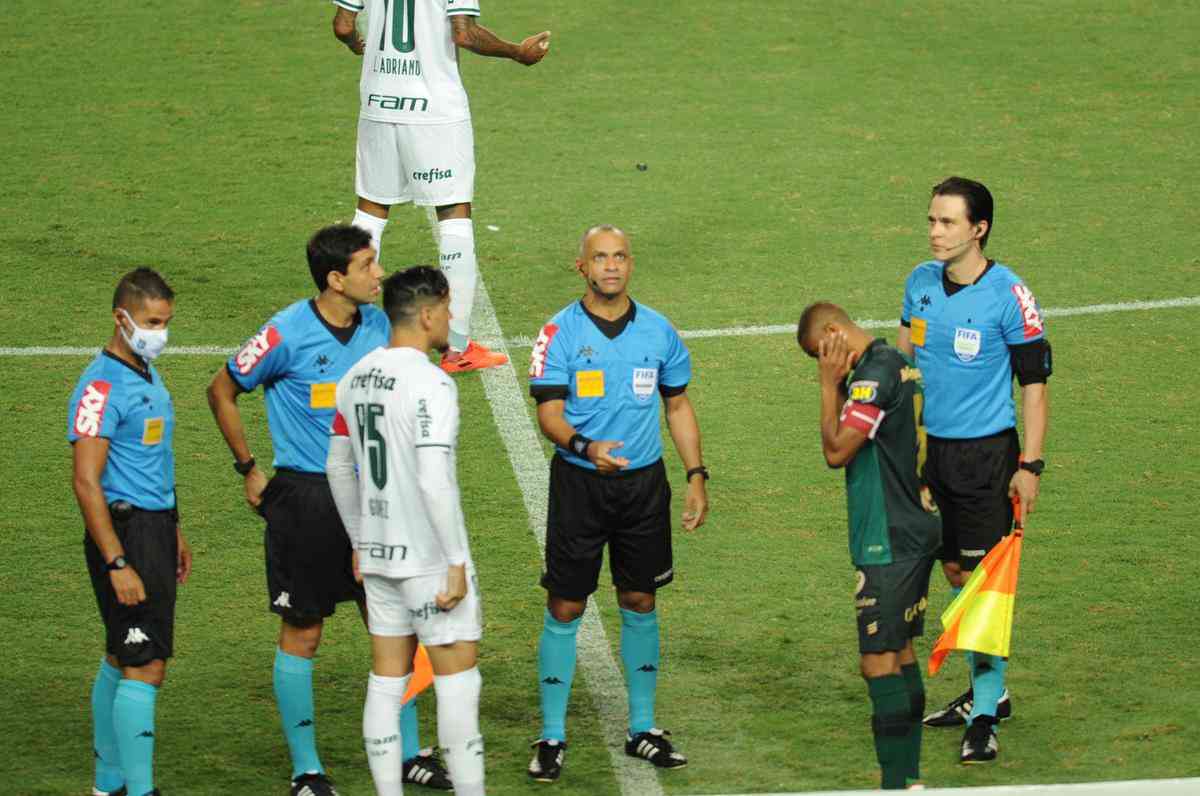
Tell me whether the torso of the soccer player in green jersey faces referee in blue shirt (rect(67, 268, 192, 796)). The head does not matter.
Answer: yes

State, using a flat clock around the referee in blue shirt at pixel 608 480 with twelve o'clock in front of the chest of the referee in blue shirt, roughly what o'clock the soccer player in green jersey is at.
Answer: The soccer player in green jersey is roughly at 10 o'clock from the referee in blue shirt.

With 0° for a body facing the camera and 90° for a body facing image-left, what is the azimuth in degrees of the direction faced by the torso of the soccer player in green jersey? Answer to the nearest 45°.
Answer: approximately 90°

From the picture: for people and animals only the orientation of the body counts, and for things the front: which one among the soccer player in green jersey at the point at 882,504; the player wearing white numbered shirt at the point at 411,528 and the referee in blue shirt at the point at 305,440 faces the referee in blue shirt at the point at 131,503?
the soccer player in green jersey

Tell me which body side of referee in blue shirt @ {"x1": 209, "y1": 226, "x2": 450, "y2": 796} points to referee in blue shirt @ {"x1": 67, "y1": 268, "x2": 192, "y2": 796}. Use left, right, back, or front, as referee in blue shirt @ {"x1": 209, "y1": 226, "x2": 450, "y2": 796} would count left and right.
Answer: right

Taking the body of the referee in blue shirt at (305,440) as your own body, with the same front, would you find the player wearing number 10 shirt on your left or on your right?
on your left

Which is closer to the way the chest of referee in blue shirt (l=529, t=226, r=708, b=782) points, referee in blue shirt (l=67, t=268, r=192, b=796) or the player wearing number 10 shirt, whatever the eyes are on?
the referee in blue shirt

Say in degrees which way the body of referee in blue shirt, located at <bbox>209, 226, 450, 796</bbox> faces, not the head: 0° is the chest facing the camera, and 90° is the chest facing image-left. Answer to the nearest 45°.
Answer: approximately 315°

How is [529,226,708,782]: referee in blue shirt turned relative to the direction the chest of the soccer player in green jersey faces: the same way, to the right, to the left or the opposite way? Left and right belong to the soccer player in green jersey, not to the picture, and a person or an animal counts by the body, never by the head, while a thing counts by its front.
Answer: to the left

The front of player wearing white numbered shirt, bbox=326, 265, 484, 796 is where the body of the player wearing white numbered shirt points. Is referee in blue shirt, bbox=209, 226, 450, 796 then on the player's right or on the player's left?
on the player's left

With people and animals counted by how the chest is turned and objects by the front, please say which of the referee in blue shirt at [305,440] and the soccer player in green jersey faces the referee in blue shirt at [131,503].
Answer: the soccer player in green jersey
